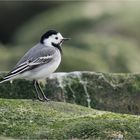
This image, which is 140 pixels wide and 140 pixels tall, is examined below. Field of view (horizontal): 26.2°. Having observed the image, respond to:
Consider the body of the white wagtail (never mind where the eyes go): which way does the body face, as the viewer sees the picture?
to the viewer's right
